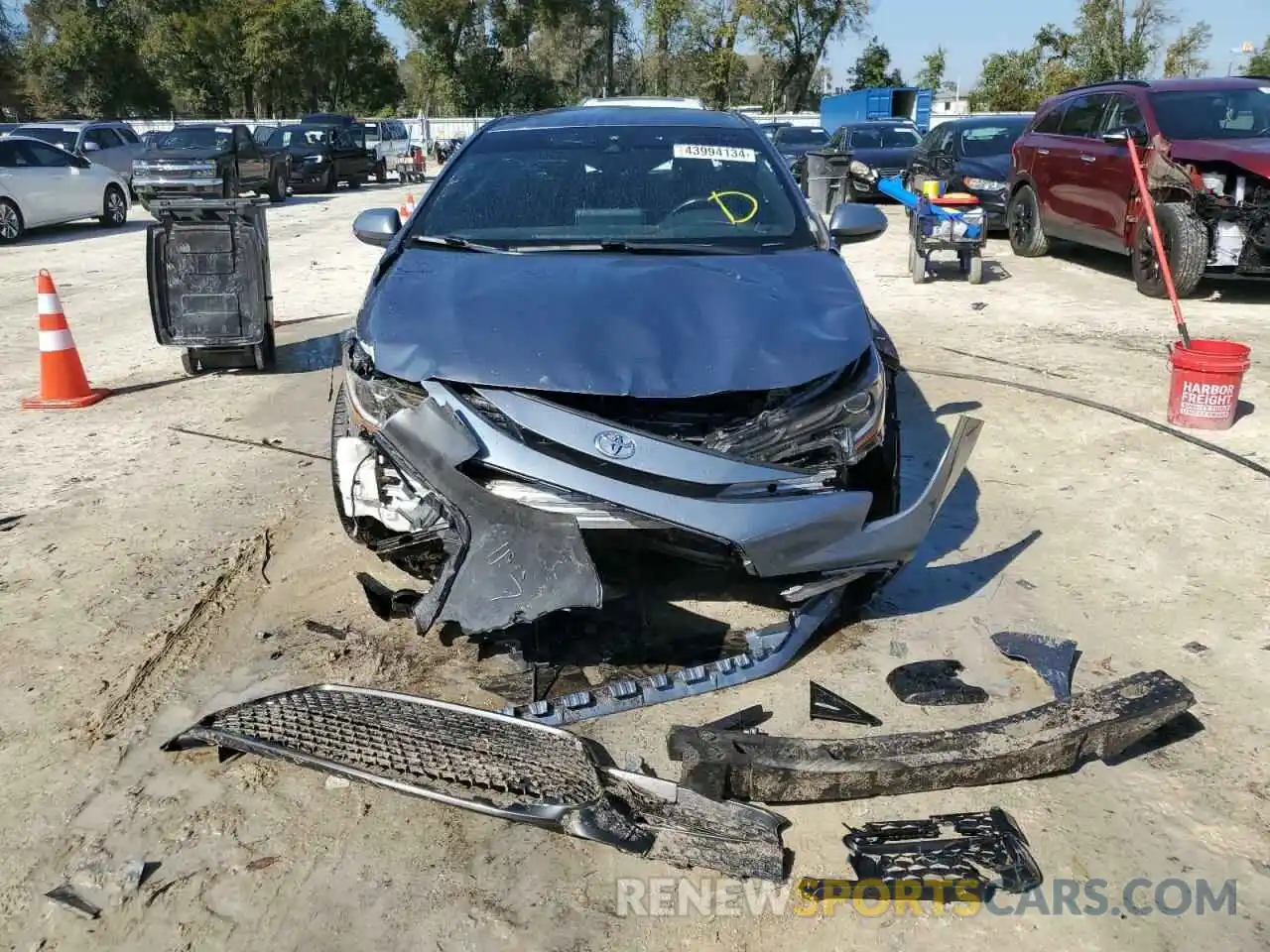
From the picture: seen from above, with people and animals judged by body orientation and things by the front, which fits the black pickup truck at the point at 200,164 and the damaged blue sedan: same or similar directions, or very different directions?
same or similar directions

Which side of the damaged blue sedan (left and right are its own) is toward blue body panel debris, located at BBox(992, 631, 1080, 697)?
front

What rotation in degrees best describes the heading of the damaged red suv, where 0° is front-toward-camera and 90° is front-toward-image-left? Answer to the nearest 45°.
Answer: approximately 315°

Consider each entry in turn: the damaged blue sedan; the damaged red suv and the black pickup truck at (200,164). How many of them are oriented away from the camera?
0

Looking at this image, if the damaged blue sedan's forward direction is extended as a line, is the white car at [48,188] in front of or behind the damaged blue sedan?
behind

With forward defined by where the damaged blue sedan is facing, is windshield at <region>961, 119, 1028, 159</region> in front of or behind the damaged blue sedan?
behind

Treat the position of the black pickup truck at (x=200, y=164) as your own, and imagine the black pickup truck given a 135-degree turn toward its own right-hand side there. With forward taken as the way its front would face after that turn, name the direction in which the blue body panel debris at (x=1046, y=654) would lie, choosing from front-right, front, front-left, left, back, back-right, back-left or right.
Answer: back

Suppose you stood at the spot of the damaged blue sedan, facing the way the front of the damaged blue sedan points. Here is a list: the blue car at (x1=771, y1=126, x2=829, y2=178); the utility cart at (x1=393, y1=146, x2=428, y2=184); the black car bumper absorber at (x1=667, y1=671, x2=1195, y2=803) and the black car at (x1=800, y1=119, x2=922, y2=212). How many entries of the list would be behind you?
3

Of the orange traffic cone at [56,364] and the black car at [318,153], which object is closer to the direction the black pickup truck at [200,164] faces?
the orange traffic cone

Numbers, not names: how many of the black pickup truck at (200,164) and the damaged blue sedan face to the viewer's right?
0

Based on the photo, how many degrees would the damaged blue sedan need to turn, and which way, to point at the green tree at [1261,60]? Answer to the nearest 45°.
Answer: approximately 135° to its left

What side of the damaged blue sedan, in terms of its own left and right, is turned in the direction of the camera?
front

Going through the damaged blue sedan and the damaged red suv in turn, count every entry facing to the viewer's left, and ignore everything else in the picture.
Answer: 0

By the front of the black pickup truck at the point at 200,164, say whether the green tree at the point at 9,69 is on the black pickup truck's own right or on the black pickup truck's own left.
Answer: on the black pickup truck's own right
